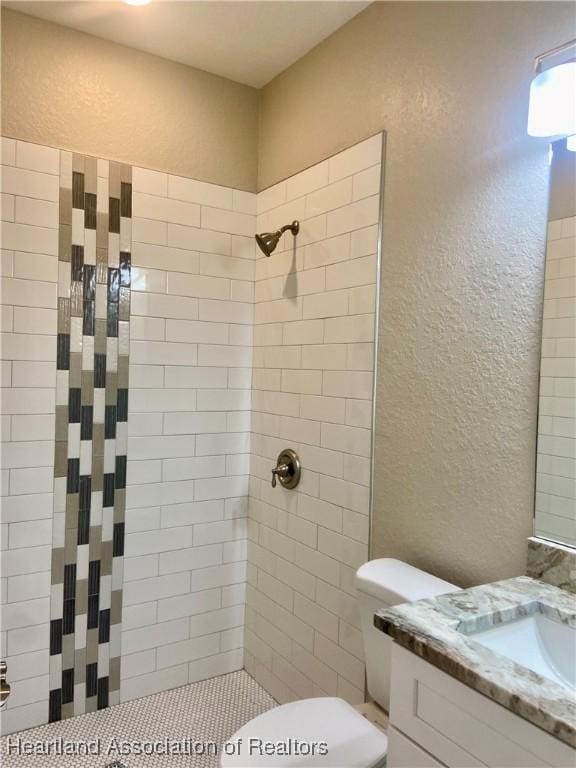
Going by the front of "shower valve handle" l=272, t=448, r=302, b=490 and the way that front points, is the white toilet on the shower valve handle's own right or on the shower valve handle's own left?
on the shower valve handle's own left

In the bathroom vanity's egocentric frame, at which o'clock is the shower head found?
The shower head is roughly at 3 o'clock from the bathroom vanity.

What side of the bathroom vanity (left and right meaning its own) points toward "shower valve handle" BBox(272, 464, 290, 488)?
right

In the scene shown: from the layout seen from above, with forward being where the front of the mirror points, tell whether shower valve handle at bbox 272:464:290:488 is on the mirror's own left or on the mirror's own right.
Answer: on the mirror's own right

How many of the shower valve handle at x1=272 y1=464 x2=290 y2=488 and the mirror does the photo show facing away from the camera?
0

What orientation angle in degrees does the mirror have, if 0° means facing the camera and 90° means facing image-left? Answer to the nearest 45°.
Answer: approximately 45°

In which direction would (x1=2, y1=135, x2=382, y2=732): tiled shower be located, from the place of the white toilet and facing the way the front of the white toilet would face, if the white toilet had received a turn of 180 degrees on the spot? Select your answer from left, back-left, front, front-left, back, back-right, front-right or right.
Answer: left

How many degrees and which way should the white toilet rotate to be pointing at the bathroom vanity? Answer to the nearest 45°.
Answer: approximately 90° to its left

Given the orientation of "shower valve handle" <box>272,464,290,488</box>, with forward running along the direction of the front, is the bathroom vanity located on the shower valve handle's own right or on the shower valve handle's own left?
on the shower valve handle's own left
